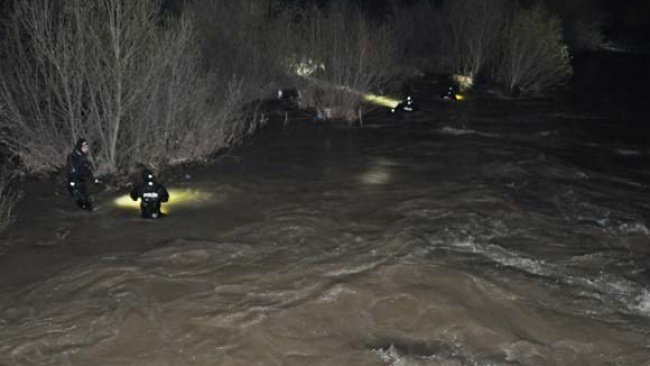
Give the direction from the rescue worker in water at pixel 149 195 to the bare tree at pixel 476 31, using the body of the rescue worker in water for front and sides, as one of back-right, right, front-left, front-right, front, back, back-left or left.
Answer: front-right

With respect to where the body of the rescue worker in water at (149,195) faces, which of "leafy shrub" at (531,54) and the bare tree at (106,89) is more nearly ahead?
the bare tree

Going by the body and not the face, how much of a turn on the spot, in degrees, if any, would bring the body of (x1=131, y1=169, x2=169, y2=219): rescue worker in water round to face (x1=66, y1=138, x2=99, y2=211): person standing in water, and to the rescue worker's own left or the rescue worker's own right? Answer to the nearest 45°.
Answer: approximately 45° to the rescue worker's own left

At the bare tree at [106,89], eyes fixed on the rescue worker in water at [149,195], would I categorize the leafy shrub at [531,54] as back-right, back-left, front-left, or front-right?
back-left

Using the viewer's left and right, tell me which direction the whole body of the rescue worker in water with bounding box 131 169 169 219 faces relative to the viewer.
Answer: facing away from the viewer

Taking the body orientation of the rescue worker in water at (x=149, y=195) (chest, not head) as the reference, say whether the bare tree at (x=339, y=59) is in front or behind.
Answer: in front

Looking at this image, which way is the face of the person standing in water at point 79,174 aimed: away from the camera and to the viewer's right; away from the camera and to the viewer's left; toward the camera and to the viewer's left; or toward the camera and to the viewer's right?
toward the camera and to the viewer's right

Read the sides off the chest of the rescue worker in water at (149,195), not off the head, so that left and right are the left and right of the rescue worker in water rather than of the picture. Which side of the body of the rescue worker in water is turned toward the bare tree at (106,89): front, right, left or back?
front
